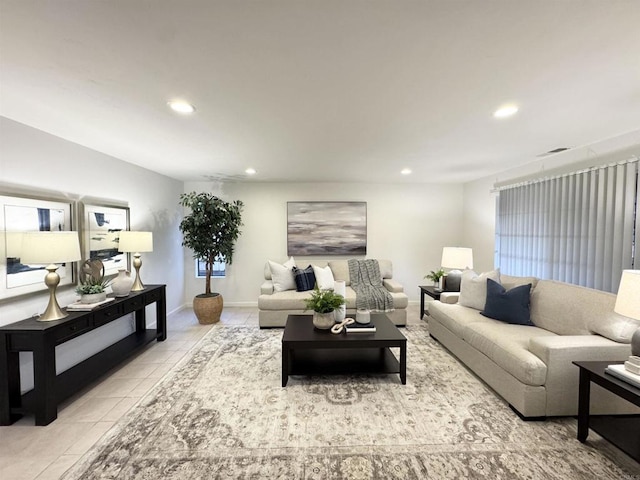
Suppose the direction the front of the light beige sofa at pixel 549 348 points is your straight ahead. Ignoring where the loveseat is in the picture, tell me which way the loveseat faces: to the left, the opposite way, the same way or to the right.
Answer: to the left

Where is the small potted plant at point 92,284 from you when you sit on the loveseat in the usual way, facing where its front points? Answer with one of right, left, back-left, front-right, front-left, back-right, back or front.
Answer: front-right

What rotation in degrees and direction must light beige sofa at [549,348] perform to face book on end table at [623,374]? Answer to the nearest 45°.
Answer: approximately 90° to its left

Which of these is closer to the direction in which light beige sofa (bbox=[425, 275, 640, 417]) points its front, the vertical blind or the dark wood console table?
the dark wood console table

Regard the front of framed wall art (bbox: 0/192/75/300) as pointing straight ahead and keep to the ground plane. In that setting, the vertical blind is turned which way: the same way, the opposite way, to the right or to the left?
the opposite way

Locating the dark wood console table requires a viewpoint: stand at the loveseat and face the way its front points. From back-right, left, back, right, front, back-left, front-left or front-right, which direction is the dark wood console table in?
front-right

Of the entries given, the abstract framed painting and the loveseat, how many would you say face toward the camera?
2

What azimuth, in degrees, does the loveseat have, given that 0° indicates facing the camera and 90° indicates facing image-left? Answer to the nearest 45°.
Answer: approximately 0°

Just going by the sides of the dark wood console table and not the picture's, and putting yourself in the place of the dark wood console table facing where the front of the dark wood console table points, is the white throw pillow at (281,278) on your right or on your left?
on your left

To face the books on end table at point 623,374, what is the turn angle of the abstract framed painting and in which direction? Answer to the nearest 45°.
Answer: approximately 45° to its left

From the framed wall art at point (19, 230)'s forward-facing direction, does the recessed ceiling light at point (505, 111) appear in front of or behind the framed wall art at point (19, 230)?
in front

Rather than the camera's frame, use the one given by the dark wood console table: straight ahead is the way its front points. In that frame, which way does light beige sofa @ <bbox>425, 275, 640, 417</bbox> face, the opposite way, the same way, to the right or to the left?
the opposite way

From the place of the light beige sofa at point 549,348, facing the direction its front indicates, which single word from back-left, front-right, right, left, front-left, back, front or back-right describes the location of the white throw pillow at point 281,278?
front-right

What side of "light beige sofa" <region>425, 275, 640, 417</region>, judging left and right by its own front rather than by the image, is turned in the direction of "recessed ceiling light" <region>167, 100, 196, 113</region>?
front

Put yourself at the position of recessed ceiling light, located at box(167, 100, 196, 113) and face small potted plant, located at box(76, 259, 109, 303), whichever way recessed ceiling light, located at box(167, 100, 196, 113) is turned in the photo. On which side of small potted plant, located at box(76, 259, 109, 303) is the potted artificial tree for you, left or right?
right

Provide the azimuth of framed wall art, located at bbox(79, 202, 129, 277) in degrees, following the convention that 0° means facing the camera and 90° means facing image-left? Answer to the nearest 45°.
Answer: approximately 315°

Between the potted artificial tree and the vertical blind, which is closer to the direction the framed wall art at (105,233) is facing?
the vertical blind

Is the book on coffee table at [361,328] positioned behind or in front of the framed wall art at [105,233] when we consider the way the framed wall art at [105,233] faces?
in front
